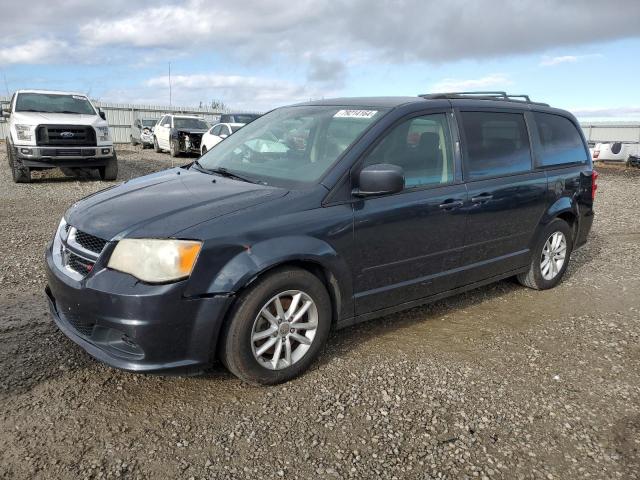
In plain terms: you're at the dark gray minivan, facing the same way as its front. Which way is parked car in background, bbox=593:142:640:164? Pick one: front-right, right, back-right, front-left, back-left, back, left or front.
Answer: back

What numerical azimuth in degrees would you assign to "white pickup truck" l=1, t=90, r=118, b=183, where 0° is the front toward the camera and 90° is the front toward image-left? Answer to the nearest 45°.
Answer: approximately 0°

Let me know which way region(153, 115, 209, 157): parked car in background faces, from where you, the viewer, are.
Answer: facing the viewer and to the right of the viewer

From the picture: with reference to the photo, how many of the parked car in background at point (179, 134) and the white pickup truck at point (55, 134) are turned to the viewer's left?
0

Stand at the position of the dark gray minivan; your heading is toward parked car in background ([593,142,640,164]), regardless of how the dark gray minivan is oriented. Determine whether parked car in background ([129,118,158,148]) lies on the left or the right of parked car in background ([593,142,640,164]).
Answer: left

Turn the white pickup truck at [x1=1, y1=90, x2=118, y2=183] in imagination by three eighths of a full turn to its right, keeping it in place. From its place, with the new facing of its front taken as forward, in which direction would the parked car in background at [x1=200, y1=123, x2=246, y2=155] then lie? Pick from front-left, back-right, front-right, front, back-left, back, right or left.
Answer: right

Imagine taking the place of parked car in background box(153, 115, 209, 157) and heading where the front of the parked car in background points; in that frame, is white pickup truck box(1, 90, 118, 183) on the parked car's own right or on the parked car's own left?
on the parked car's own right

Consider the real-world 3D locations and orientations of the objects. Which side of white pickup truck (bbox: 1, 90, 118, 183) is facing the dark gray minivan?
front

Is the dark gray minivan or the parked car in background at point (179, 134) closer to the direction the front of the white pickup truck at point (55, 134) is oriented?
the dark gray minivan

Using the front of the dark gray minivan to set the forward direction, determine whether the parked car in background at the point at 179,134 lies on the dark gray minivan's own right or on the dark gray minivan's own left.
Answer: on the dark gray minivan's own right

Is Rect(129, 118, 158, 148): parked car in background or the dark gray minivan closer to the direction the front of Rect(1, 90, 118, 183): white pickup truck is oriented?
the dark gray minivan

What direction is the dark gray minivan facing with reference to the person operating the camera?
facing the viewer and to the left of the viewer

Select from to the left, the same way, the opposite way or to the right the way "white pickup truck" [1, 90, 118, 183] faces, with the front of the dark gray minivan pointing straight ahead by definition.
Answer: to the left

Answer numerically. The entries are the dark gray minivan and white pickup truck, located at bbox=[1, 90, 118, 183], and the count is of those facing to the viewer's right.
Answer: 0

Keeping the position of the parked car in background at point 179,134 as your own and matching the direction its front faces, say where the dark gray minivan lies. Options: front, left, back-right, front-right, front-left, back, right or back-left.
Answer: front-right
